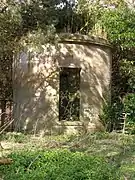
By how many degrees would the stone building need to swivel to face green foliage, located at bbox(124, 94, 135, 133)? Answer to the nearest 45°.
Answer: approximately 90° to its left

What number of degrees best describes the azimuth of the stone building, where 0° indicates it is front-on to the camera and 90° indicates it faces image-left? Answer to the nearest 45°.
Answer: approximately 0°

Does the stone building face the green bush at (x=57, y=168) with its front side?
yes

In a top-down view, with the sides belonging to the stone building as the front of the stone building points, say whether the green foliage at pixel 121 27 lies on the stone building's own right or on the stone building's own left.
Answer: on the stone building's own left
